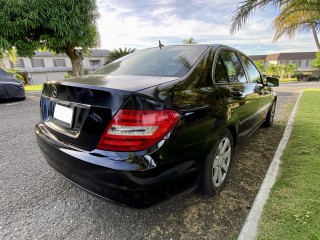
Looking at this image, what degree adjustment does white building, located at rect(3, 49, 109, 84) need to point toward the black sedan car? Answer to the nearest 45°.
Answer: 0° — it already faces it

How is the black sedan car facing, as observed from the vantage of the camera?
facing away from the viewer and to the right of the viewer

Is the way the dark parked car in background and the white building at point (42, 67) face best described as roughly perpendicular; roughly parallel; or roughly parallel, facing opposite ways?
roughly perpendicular

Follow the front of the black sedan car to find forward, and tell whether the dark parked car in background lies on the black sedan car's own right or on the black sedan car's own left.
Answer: on the black sedan car's own left

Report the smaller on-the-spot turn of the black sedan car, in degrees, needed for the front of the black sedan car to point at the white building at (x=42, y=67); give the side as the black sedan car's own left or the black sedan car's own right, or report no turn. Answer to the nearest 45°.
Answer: approximately 90° to the black sedan car's own left
